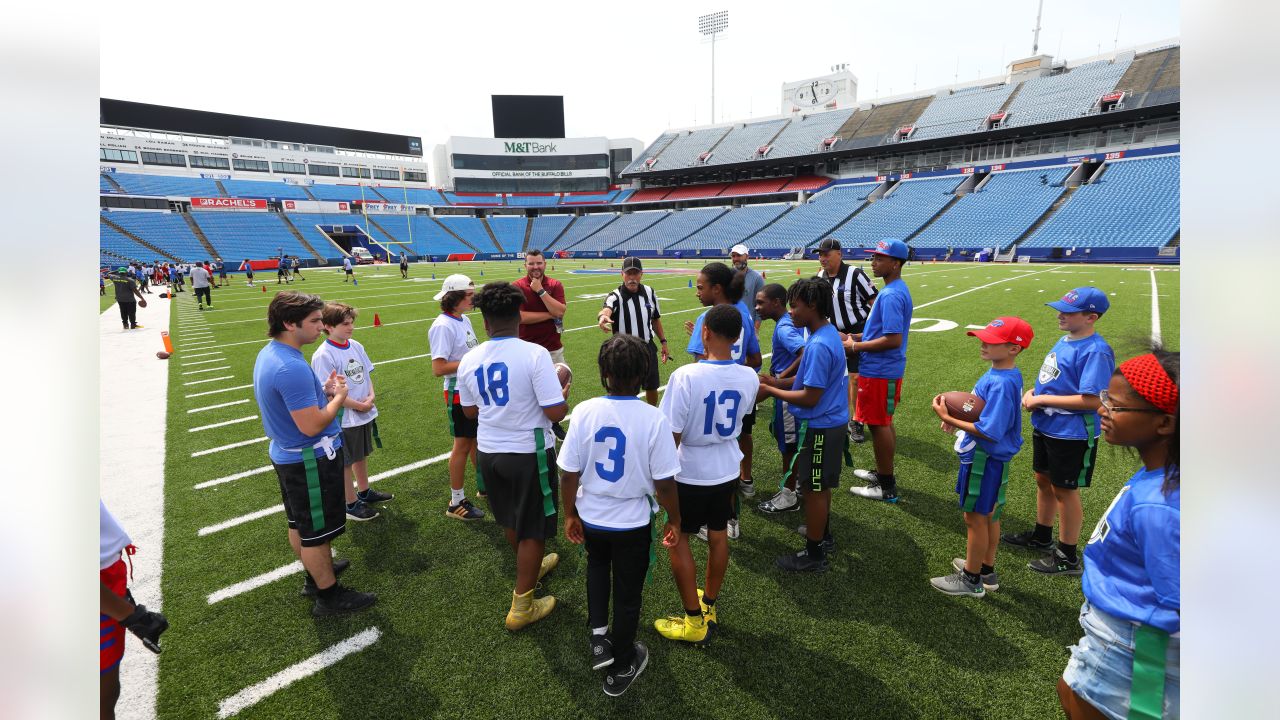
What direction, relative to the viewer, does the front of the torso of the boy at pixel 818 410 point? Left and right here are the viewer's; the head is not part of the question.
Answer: facing to the left of the viewer

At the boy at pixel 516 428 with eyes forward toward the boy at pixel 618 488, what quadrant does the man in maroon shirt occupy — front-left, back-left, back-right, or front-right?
back-left

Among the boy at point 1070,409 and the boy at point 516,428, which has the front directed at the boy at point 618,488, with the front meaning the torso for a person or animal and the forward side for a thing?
the boy at point 1070,409

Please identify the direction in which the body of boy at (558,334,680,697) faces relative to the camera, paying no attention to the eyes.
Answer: away from the camera

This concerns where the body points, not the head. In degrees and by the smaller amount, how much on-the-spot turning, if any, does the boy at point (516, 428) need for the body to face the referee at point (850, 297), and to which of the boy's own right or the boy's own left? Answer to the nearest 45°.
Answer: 0° — they already face them

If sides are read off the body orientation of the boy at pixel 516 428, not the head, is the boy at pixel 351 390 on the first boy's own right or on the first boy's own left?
on the first boy's own left

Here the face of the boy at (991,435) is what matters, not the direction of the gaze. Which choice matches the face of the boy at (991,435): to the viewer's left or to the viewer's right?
to the viewer's left

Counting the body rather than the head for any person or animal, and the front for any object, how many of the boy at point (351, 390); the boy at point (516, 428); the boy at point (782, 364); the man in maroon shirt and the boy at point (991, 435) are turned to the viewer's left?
2

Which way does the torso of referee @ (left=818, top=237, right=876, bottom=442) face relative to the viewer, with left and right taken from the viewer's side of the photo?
facing the viewer and to the left of the viewer

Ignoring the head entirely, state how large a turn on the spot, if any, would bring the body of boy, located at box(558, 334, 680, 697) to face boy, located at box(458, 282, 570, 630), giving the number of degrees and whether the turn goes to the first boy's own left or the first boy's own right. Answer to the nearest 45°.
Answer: approximately 45° to the first boy's own left

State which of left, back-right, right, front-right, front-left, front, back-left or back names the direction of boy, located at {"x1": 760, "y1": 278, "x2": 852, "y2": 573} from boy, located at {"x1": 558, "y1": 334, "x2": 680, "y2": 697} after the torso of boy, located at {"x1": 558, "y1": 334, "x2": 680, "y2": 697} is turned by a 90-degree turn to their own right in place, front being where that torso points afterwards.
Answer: front-left

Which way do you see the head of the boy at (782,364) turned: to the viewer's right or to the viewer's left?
to the viewer's left

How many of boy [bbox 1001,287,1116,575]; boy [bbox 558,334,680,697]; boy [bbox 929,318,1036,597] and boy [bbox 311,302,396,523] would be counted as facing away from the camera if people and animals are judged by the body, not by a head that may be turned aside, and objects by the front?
1

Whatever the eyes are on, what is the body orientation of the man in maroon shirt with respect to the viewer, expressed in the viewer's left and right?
facing the viewer

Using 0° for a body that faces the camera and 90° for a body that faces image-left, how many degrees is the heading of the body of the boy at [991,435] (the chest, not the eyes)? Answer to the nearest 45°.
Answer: approximately 90°

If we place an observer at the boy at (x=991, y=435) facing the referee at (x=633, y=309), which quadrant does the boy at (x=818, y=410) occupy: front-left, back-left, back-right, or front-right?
front-left

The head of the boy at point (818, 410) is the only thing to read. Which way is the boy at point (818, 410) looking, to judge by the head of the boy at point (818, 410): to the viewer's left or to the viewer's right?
to the viewer's left

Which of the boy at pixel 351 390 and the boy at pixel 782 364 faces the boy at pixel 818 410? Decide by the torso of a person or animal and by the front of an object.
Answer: the boy at pixel 351 390

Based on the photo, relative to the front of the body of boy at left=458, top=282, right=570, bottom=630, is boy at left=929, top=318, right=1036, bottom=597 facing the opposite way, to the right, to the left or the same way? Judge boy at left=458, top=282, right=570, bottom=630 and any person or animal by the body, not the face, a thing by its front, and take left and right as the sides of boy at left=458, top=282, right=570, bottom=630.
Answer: to the left
